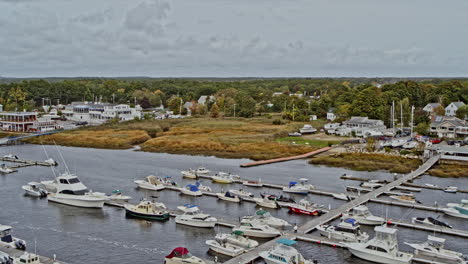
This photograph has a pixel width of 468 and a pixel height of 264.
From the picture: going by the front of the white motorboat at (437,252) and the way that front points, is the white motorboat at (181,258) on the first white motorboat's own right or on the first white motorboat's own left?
on the first white motorboat's own left

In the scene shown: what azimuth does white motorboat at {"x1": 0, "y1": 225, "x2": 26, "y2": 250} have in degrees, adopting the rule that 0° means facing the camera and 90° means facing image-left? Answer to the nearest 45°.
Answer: approximately 135°

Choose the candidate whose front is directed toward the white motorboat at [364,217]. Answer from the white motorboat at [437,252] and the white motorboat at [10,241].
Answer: the white motorboat at [437,252]

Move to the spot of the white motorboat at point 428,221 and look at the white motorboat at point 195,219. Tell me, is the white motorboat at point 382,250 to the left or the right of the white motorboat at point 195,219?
left
